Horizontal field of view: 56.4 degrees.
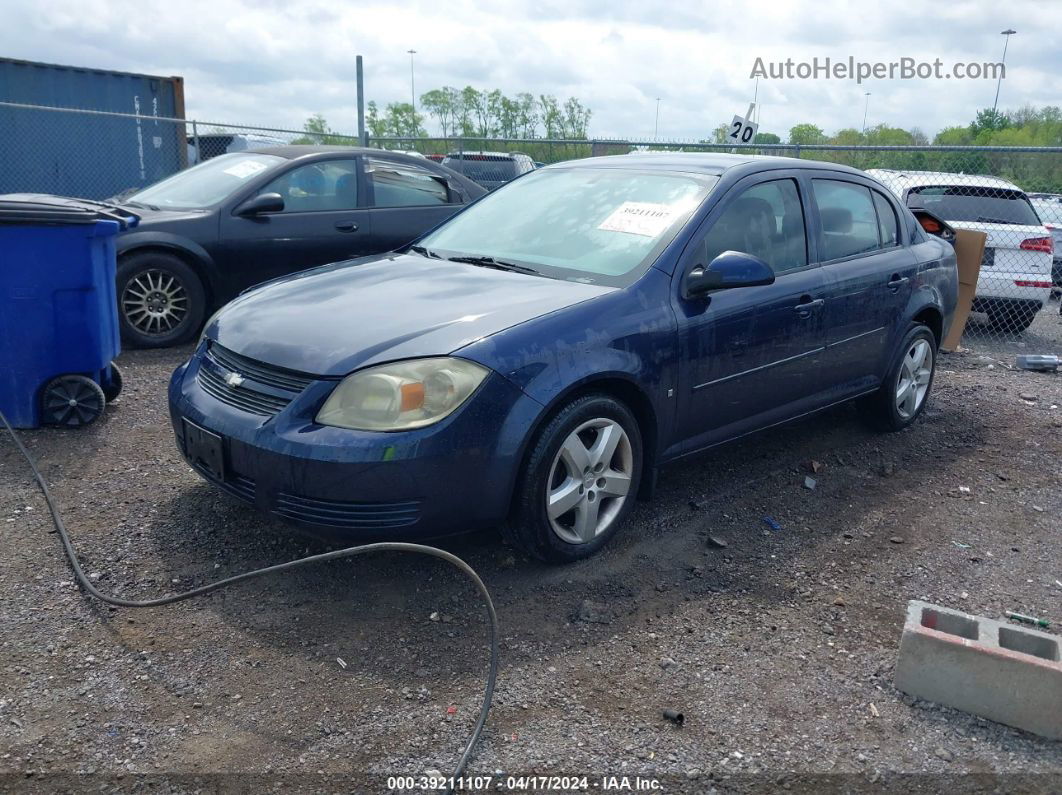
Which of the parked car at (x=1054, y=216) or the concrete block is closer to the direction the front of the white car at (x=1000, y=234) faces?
the parked car

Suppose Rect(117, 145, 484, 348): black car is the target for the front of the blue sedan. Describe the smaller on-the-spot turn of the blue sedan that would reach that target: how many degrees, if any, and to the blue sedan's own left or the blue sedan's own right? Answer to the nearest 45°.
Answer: approximately 90° to the blue sedan's own right

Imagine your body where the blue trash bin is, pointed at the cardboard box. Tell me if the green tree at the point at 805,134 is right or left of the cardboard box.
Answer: left

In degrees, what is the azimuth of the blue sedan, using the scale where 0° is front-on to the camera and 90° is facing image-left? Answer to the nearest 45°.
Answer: approximately 45°

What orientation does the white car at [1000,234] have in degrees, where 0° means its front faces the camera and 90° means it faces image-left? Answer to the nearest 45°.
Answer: approximately 135°

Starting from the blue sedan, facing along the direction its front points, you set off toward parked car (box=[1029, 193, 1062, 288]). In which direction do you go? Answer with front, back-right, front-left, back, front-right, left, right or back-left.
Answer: back

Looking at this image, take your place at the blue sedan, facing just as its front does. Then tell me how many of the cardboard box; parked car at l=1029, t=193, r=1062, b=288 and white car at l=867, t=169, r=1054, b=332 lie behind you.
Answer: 3

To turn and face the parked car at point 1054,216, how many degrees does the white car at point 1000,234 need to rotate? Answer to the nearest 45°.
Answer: approximately 45° to its right

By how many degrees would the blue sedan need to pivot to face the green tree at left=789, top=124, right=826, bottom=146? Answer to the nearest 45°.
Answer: approximately 135° to its right

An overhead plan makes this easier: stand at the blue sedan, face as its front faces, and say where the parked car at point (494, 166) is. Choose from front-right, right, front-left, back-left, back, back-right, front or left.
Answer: back-right

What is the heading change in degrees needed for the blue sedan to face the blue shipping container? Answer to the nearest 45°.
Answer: approximately 90° to its right
